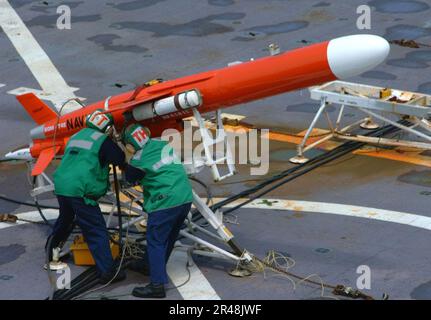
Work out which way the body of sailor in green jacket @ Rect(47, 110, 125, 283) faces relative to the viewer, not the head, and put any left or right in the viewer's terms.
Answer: facing away from the viewer and to the right of the viewer

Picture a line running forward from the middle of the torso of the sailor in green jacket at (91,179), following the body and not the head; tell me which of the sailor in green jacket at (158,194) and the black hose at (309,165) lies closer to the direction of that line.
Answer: the black hose

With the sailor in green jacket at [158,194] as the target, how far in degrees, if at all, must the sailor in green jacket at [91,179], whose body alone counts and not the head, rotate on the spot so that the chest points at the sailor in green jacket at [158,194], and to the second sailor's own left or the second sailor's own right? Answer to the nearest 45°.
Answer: approximately 90° to the second sailor's own right

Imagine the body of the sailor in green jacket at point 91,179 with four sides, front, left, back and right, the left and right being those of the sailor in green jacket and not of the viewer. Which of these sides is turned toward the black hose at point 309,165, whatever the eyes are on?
front
